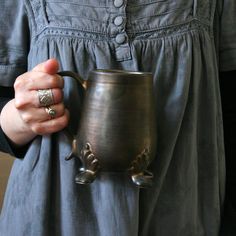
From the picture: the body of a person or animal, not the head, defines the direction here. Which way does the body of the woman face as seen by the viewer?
toward the camera
